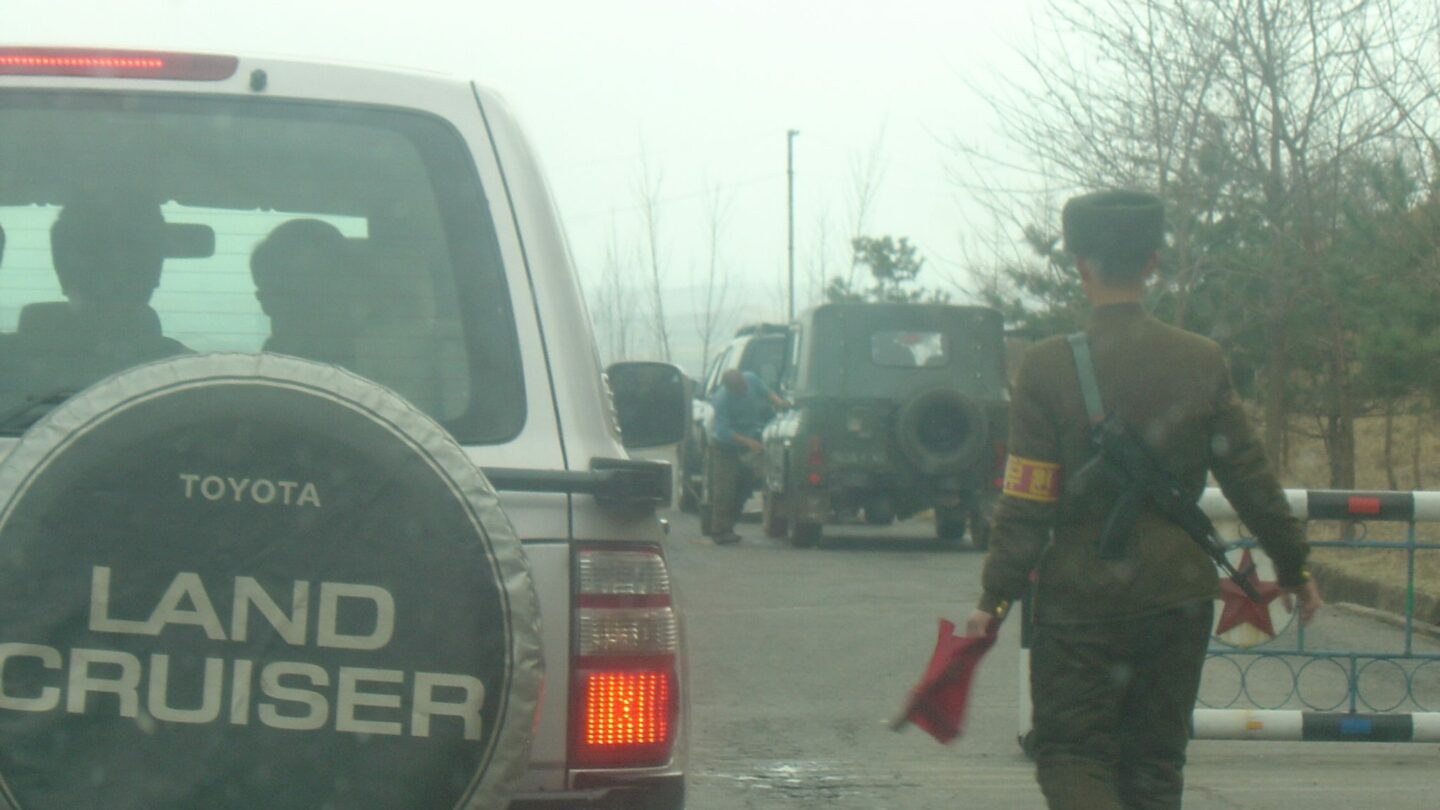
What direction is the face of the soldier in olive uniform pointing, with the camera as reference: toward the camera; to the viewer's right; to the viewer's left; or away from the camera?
away from the camera

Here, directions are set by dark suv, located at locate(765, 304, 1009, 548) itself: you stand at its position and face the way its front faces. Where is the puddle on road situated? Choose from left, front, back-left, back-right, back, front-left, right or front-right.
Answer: back

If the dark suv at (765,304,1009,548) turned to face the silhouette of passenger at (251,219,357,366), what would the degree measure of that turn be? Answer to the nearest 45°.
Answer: approximately 180°

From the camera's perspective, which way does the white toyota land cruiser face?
away from the camera

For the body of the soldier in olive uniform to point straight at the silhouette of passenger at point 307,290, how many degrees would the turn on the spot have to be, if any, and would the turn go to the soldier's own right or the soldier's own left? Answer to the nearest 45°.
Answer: approximately 135° to the soldier's own left

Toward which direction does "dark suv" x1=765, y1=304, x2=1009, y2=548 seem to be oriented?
away from the camera

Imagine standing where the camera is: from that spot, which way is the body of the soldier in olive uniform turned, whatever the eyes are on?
away from the camera

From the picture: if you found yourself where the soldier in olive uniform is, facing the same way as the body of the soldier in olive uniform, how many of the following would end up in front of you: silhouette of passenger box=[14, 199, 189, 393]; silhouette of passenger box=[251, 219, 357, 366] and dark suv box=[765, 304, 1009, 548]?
1

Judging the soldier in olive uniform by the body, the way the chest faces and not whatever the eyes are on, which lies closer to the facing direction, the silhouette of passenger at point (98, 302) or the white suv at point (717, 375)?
the white suv

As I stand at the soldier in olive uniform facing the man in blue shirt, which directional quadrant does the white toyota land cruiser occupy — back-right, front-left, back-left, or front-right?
back-left

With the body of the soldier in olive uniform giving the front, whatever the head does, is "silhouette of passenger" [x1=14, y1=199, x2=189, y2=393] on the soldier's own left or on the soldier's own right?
on the soldier's own left

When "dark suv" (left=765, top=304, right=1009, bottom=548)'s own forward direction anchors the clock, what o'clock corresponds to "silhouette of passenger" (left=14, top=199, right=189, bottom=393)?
The silhouette of passenger is roughly at 6 o'clock from the dark suv.
